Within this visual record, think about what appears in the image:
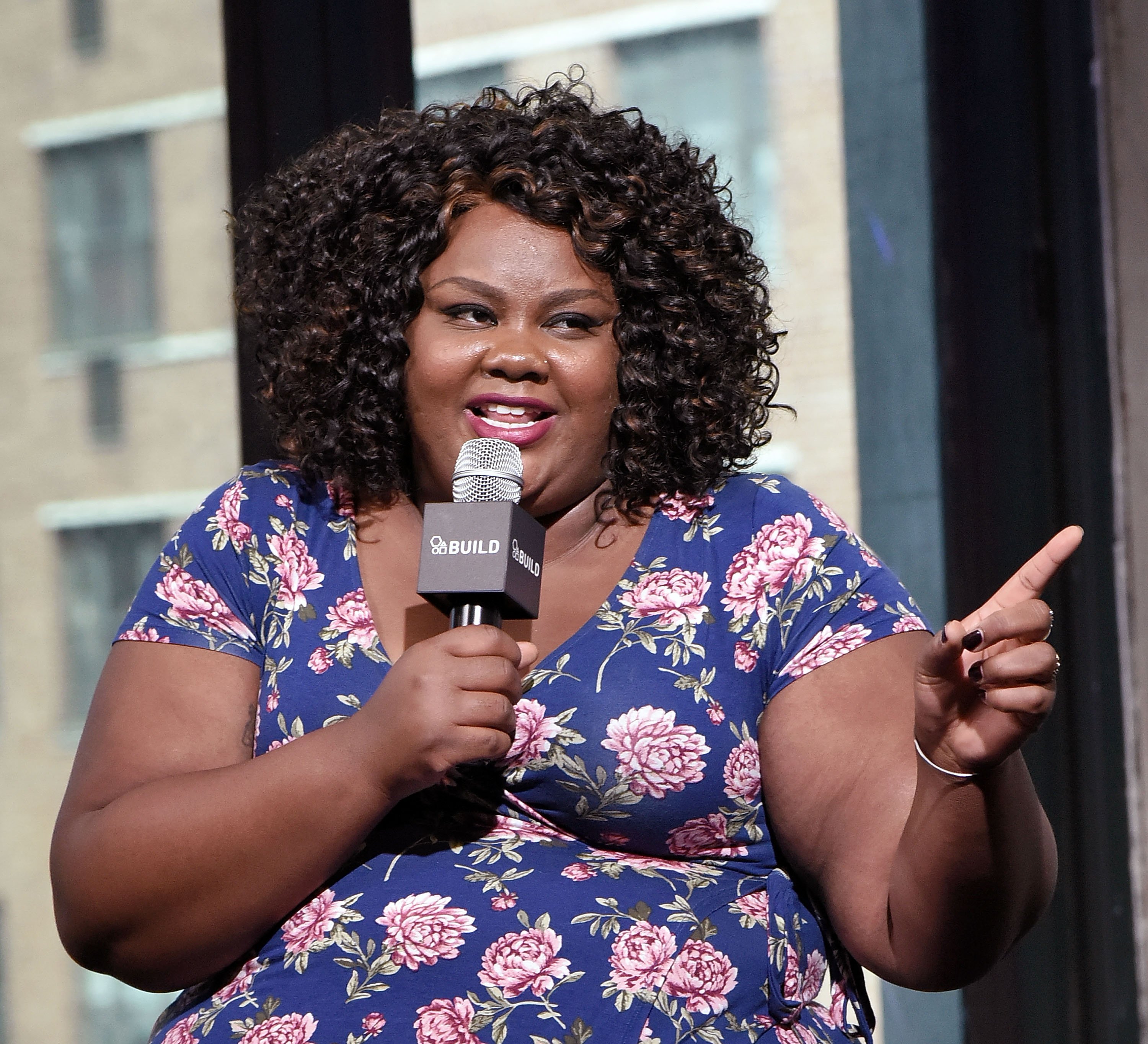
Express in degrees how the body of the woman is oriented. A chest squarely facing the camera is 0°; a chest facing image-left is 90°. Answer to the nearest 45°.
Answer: approximately 0°
